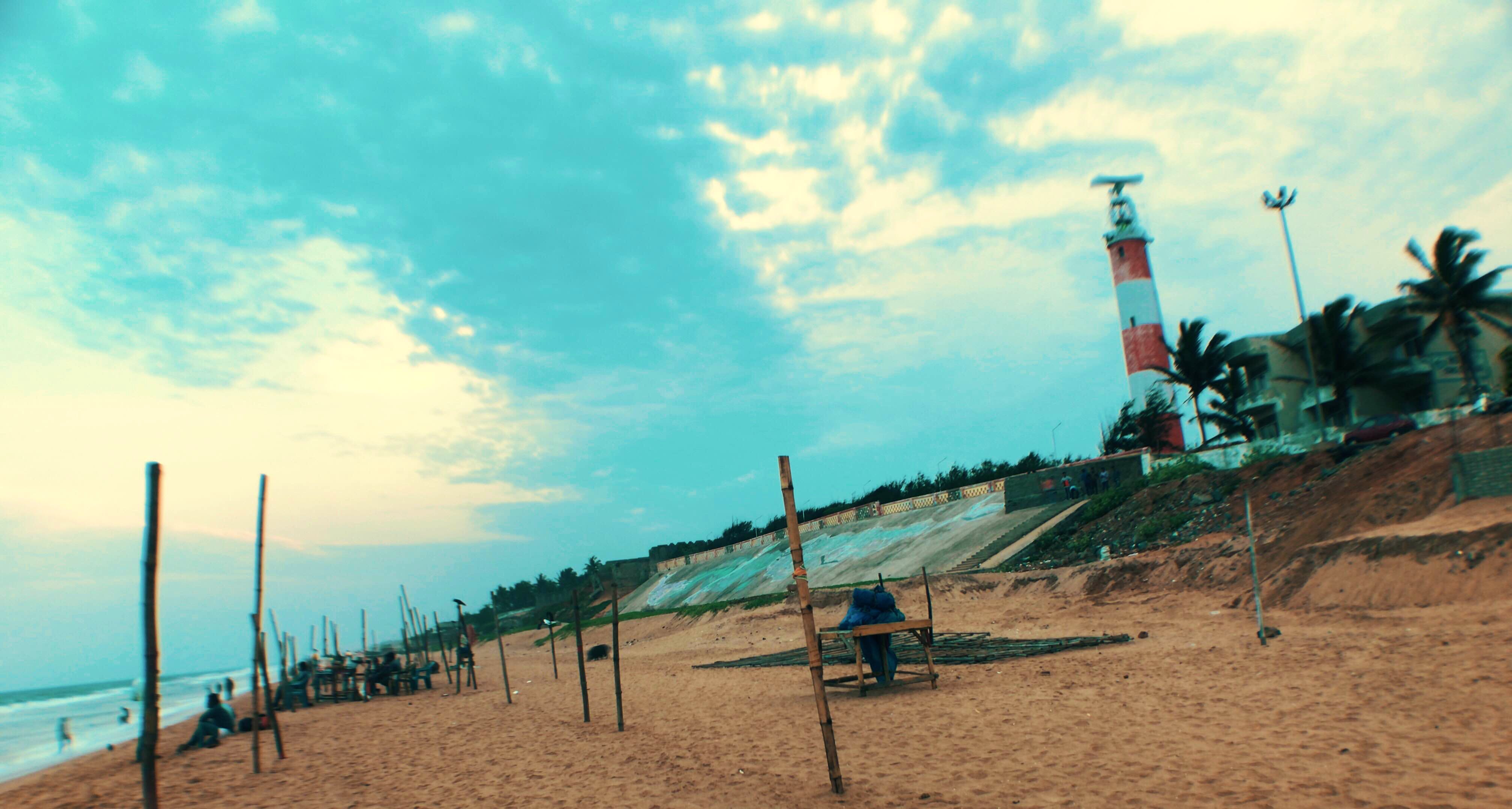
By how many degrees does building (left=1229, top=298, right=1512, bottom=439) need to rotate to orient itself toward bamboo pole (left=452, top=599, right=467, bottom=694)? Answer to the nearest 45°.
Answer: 0° — it already faces it

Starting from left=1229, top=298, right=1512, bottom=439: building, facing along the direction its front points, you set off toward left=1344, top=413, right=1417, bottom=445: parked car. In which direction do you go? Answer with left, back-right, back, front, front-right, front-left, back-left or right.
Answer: front-left

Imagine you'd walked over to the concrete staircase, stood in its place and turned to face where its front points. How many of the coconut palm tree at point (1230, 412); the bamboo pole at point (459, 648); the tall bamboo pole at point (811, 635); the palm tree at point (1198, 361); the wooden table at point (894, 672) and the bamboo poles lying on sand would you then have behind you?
2

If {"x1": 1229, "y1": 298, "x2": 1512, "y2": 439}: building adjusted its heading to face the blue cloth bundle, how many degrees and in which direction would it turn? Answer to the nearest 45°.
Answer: approximately 45° to its left

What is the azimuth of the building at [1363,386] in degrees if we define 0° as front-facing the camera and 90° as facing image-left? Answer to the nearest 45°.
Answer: approximately 45°

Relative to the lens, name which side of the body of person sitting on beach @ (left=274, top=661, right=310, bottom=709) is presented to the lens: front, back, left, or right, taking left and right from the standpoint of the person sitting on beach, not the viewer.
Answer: left
